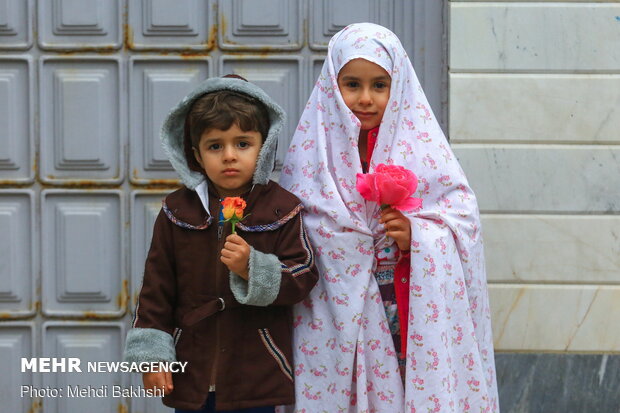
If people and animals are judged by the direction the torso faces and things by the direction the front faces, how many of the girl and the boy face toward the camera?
2

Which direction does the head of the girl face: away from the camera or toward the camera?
toward the camera

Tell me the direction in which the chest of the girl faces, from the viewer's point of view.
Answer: toward the camera

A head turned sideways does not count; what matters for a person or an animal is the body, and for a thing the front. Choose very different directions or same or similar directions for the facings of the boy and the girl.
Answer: same or similar directions

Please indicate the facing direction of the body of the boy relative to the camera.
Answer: toward the camera

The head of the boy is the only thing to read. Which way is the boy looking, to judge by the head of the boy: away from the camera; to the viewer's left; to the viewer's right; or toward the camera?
toward the camera

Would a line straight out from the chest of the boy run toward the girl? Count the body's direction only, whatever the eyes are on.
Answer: no

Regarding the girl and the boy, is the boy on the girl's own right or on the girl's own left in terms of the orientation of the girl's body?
on the girl's own right
